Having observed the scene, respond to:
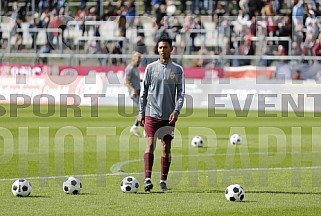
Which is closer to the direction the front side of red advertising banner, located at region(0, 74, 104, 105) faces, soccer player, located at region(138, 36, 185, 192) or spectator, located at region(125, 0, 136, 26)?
the soccer player

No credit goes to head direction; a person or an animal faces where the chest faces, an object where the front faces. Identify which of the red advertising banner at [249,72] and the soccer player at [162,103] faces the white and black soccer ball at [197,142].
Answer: the red advertising banner

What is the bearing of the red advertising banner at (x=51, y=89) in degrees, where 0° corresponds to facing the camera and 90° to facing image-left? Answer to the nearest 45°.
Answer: approximately 0°

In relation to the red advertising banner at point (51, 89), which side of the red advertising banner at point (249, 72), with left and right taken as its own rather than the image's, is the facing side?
right

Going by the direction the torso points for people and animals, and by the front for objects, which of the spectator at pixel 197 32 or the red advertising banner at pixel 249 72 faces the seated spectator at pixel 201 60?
the spectator

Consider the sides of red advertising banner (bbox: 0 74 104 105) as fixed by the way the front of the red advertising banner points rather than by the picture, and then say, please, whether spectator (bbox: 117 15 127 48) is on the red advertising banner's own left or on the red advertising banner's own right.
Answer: on the red advertising banner's own left

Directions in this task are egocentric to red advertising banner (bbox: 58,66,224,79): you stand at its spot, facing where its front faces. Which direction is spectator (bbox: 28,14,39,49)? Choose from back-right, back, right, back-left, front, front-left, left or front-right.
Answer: back-right

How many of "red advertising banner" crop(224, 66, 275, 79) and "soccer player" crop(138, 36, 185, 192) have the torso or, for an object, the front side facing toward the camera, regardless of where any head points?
2
